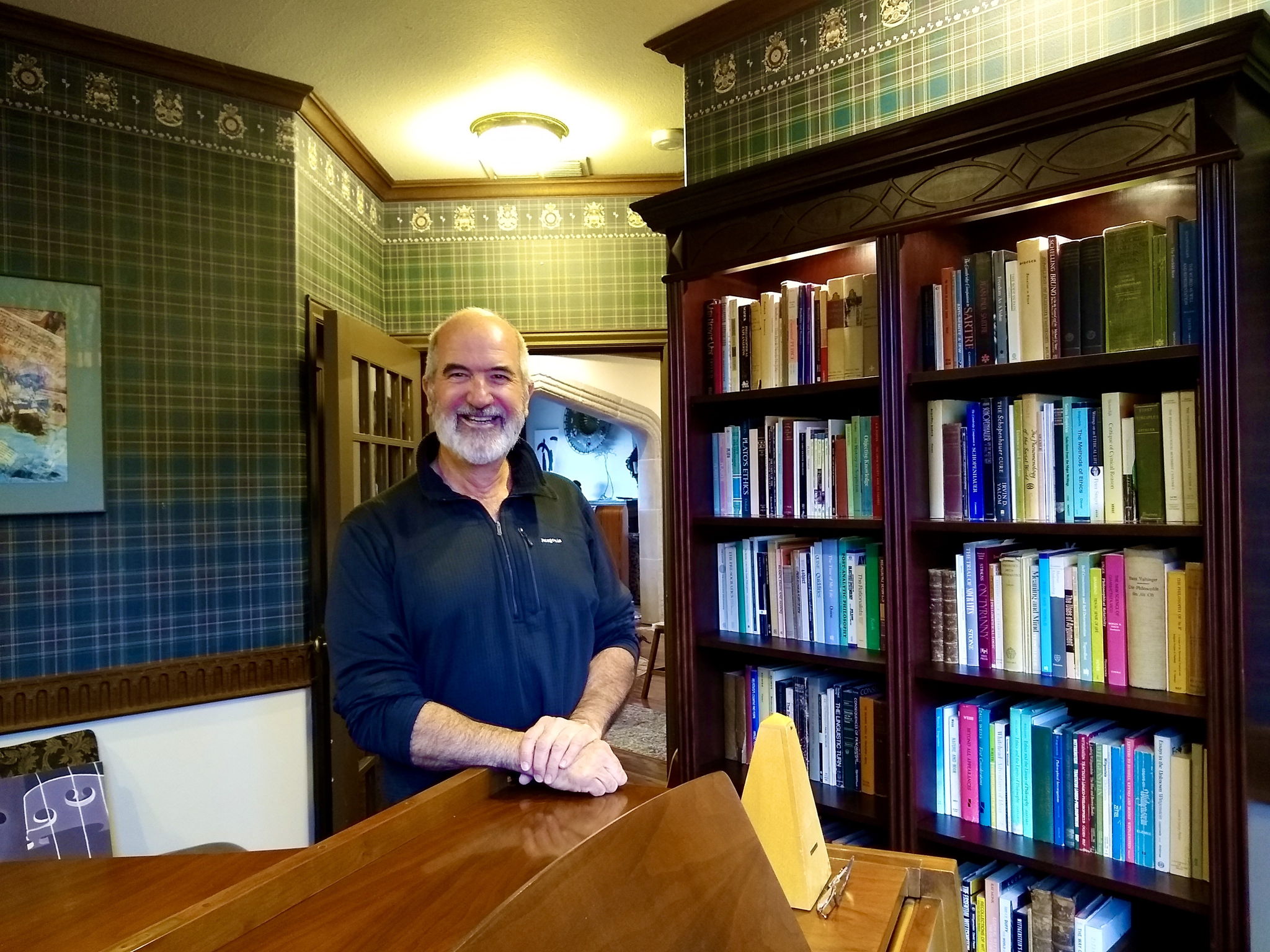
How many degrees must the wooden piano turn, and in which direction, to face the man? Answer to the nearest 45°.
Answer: approximately 135° to its left

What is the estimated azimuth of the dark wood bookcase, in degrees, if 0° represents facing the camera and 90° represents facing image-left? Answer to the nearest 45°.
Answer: approximately 45°

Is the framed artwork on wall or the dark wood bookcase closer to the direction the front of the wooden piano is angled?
the dark wood bookcase

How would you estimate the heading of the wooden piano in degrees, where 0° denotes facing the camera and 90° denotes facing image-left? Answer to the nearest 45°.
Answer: approximately 315°

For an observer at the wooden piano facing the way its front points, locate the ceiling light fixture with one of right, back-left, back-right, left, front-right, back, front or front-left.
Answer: back-left

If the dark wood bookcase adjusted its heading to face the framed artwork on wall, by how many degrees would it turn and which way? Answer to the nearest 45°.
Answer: approximately 45° to its right

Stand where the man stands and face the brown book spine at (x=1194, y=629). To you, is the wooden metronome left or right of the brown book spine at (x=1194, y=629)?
right

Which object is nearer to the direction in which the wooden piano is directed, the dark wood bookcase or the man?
the dark wood bookcase

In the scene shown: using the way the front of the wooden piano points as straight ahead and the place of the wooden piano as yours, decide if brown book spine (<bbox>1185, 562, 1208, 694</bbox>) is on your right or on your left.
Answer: on your left

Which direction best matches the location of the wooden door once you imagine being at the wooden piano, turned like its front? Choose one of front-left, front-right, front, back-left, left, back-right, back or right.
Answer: back-left

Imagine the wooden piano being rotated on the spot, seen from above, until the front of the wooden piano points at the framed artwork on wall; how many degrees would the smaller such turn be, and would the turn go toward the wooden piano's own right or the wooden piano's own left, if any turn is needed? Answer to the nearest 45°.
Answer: approximately 180°

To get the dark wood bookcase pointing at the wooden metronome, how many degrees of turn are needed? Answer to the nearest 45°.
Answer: approximately 45° to its left
